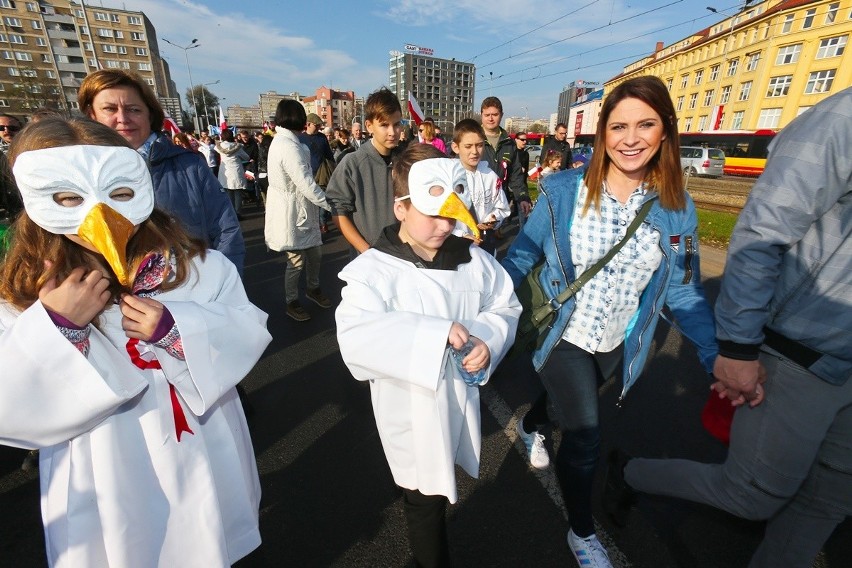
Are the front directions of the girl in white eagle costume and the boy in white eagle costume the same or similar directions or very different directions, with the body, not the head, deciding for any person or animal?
same or similar directions

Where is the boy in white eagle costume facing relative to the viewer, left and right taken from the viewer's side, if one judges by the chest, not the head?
facing the viewer and to the right of the viewer

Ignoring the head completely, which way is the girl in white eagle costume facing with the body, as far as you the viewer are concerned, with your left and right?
facing the viewer

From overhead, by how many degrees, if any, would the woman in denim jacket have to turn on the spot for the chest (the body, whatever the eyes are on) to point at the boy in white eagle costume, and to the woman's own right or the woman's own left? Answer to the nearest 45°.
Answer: approximately 45° to the woman's own right

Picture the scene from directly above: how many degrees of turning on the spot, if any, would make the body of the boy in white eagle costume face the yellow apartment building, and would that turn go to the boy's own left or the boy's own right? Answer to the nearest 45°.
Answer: approximately 90° to the boy's own left

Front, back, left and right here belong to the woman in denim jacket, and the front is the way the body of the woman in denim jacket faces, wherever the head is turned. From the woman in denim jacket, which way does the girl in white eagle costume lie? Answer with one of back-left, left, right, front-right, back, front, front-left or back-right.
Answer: front-right

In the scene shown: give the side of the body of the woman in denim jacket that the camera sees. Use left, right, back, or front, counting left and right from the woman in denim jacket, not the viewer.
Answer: front

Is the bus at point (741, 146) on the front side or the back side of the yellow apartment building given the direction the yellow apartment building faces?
on the front side

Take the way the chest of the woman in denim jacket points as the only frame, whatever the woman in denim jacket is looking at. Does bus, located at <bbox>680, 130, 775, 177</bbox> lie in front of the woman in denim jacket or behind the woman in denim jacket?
behind

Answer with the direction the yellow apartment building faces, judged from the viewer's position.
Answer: facing the viewer and to the left of the viewer

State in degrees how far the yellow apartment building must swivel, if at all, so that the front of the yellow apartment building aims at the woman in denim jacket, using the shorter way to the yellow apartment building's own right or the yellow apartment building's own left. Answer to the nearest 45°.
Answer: approximately 45° to the yellow apartment building's own left

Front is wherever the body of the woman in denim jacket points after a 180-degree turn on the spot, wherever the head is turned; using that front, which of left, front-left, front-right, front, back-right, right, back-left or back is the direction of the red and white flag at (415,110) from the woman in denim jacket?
front-left

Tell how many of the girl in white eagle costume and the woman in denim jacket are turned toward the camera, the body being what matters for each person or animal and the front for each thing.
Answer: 2

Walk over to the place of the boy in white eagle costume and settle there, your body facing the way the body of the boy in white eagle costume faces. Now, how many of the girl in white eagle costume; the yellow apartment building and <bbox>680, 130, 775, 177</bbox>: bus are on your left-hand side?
2

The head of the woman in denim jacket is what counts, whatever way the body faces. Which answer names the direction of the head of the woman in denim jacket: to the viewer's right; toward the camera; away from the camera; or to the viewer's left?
toward the camera

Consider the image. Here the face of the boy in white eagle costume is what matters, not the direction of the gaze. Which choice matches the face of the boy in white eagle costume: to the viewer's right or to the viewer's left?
to the viewer's right

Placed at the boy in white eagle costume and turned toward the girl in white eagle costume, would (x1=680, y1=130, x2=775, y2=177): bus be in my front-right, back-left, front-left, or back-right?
back-right
